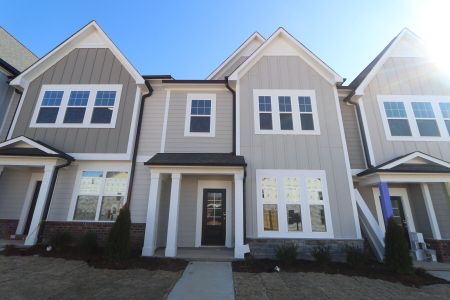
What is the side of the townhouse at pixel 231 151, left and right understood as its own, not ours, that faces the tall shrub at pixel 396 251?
left

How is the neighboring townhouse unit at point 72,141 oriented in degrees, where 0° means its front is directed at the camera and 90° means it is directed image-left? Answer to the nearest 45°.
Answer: approximately 0°

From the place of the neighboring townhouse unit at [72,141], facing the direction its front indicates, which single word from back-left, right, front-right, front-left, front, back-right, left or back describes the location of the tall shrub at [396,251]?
front-left

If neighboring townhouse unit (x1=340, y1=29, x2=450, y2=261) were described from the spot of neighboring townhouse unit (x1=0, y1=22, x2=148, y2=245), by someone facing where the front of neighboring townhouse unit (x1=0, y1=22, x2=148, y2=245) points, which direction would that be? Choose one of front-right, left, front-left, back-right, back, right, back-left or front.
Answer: front-left

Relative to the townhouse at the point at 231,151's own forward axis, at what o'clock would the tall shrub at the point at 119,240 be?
The tall shrub is roughly at 2 o'clock from the townhouse.

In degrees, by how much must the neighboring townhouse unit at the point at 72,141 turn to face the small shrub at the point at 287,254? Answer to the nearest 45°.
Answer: approximately 45° to its left

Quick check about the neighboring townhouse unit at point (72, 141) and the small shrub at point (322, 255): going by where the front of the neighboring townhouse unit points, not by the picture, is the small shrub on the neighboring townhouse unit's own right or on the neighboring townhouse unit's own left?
on the neighboring townhouse unit's own left
